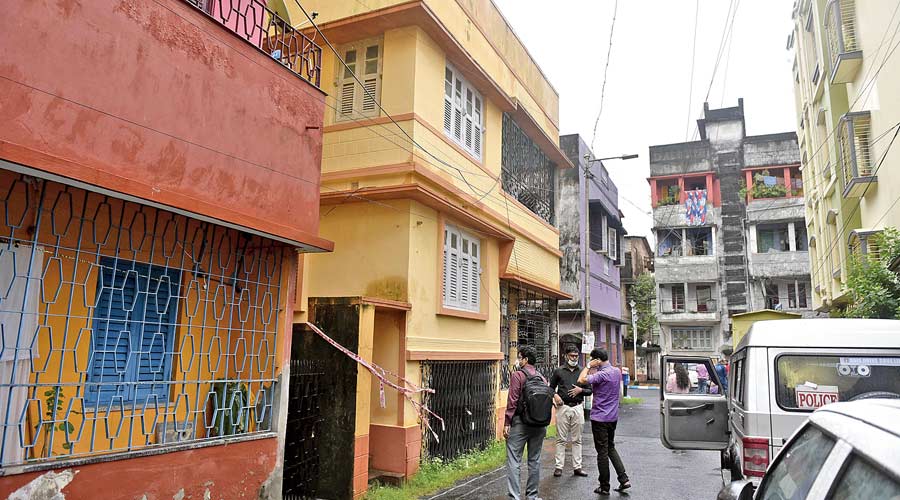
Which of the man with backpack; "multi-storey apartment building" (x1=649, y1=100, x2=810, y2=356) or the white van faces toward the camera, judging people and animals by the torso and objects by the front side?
the multi-storey apartment building

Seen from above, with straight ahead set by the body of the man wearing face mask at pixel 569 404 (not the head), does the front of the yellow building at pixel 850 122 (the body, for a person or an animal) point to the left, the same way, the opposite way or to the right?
to the right

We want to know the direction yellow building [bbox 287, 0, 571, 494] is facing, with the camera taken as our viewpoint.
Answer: facing the viewer and to the right of the viewer

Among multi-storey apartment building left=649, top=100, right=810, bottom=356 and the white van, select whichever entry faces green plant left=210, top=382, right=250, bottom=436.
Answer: the multi-storey apartment building

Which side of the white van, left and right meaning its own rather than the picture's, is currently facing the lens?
back

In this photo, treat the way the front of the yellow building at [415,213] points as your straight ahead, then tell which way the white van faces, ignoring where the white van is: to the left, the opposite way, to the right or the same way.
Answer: to the left

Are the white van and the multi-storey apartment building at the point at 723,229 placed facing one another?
yes

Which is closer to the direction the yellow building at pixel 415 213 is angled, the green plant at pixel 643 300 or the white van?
the white van

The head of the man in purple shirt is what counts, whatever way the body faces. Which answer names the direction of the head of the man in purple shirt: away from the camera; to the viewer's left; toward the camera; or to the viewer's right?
to the viewer's left

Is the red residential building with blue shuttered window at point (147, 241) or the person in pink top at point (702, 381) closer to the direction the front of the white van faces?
the person in pink top

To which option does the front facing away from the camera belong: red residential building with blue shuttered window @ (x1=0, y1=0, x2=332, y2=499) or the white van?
the white van

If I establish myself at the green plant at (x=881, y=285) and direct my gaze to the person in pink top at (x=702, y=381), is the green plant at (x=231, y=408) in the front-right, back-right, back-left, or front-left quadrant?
back-left

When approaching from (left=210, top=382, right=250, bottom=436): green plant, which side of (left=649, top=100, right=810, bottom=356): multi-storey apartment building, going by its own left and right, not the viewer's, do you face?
front

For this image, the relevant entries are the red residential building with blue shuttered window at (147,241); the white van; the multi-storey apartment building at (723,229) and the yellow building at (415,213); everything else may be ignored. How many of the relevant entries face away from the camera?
1

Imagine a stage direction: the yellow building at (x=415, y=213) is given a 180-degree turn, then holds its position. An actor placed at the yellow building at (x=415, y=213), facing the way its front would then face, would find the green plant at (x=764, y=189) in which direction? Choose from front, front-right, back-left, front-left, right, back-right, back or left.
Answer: right

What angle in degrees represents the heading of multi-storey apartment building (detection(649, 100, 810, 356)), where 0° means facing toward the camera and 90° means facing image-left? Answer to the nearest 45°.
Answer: approximately 0°

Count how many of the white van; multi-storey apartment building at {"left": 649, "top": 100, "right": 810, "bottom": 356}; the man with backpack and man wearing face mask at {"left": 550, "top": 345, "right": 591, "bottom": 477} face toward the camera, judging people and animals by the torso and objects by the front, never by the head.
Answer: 2

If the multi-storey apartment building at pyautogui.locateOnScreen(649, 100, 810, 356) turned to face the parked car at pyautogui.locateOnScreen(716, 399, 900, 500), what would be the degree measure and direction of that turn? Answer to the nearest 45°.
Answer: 0° — it already faces it

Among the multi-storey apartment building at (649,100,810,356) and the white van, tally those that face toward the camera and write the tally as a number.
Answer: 1
